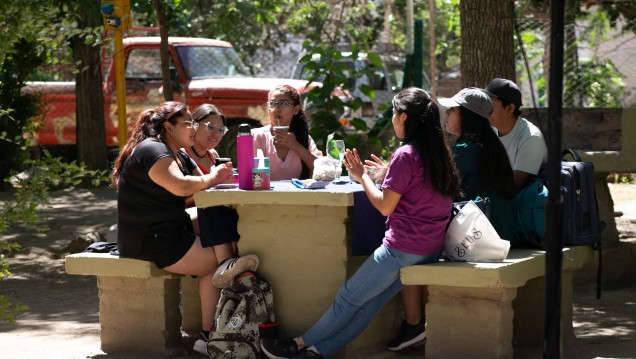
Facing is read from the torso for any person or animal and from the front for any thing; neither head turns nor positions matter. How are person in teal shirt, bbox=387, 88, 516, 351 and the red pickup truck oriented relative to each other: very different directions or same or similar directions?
very different directions

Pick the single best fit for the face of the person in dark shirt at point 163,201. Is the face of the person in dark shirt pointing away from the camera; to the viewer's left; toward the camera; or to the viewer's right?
to the viewer's right

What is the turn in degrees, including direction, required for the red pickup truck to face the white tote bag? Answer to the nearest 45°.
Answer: approximately 45° to its right

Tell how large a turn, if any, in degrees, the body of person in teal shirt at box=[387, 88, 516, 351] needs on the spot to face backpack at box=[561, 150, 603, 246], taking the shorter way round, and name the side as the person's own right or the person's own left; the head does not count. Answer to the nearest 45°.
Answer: approximately 180°

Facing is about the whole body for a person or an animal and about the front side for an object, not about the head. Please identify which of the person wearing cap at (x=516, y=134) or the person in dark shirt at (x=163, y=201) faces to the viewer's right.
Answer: the person in dark shirt

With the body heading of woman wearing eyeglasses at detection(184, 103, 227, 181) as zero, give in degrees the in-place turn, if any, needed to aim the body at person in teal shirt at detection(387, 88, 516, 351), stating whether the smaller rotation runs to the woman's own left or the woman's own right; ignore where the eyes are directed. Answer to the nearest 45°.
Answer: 0° — they already face them

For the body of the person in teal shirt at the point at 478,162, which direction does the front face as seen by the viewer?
to the viewer's left

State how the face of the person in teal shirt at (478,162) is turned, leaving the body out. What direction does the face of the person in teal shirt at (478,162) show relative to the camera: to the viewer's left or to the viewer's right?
to the viewer's left

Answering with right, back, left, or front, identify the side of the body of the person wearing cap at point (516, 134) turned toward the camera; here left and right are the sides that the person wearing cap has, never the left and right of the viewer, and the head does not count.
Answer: left
